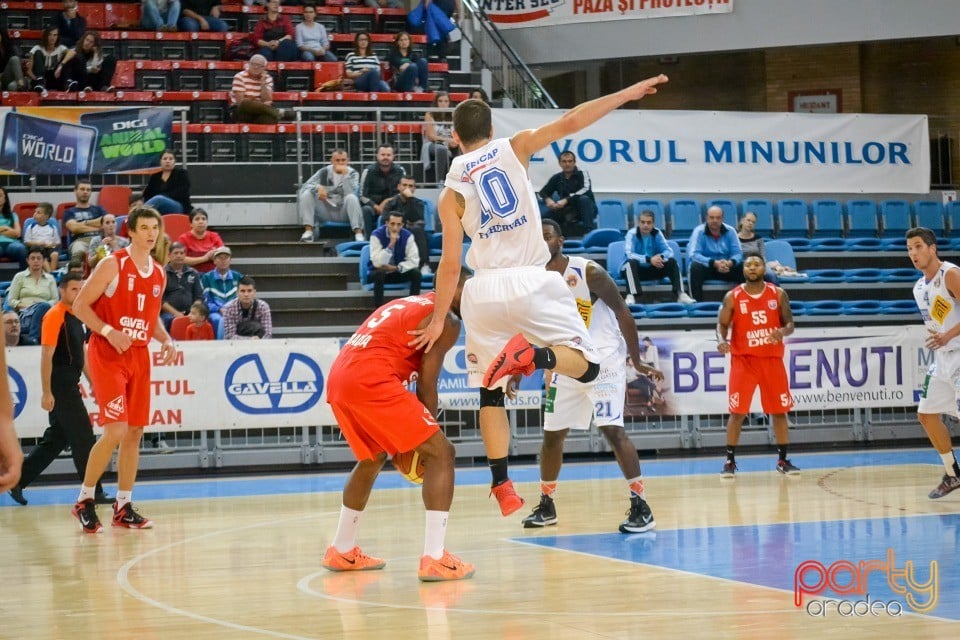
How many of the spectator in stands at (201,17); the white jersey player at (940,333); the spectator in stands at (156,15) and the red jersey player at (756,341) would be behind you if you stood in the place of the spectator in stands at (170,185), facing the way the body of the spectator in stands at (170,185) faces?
2

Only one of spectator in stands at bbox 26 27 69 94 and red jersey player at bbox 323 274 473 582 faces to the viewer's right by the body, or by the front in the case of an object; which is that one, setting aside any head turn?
the red jersey player

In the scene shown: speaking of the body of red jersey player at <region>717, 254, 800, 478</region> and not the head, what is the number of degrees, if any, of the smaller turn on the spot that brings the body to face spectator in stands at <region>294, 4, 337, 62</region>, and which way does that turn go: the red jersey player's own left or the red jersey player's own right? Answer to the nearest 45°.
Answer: approximately 135° to the red jersey player's own right

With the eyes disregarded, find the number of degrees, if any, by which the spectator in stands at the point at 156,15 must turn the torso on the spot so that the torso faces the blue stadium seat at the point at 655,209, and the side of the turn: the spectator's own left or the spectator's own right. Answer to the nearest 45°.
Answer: approximately 45° to the spectator's own left

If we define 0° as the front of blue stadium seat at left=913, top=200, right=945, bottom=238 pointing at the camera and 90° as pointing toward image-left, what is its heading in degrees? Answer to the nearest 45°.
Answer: approximately 0°

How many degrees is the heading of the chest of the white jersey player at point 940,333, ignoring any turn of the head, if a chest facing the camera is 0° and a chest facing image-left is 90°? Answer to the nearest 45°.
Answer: approximately 45°

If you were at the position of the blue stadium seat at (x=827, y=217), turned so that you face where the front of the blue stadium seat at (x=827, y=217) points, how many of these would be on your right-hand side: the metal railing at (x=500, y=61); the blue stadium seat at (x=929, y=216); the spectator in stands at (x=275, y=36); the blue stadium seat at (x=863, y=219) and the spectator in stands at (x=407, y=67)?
3

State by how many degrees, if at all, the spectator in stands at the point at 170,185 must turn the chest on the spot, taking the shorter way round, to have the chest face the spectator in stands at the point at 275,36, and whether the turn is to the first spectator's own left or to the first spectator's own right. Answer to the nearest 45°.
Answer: approximately 135° to the first spectator's own left

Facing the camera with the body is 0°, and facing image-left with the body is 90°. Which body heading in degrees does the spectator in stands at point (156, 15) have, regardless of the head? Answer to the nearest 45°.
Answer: approximately 0°

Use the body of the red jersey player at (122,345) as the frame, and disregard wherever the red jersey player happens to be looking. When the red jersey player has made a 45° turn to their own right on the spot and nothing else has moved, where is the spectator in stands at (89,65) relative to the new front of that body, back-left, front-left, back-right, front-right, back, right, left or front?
back
